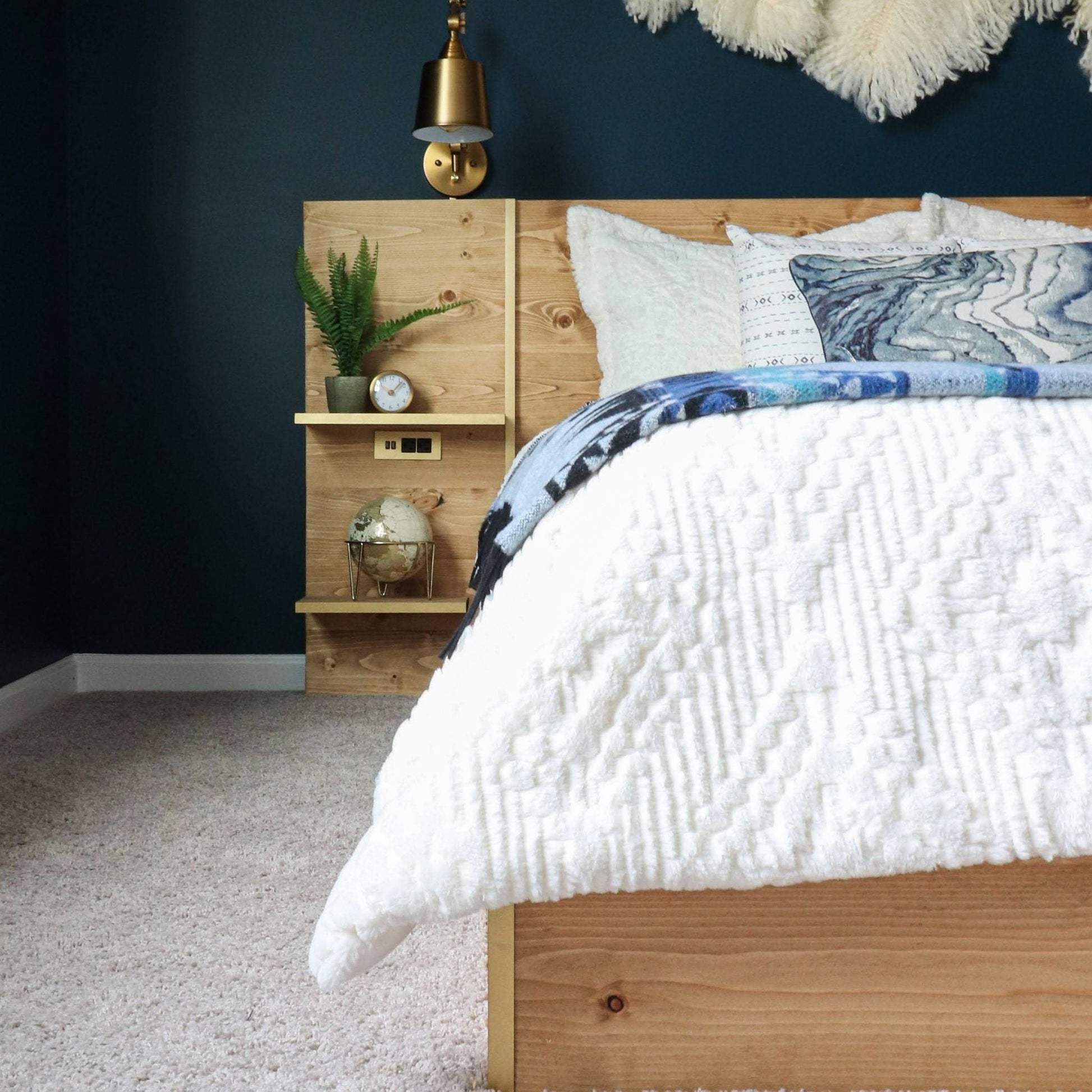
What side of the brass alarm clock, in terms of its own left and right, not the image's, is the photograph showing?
front

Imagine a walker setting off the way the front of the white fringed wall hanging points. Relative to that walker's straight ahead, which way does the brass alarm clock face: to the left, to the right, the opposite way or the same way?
the same way

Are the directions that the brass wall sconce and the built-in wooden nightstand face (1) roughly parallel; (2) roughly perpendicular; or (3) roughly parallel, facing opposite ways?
roughly parallel

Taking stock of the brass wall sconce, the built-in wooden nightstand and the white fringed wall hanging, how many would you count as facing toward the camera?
3

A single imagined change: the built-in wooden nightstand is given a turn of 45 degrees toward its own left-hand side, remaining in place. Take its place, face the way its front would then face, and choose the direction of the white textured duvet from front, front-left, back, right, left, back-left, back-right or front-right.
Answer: front-right

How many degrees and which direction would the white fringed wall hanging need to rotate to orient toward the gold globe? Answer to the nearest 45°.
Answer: approximately 45° to its right

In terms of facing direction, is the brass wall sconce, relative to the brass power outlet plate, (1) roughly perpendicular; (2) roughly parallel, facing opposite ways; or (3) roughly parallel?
roughly parallel

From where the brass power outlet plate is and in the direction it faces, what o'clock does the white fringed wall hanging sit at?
The white fringed wall hanging is roughly at 9 o'clock from the brass power outlet plate.

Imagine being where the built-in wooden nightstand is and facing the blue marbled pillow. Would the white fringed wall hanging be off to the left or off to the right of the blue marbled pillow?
left

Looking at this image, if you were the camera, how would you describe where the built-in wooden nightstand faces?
facing the viewer

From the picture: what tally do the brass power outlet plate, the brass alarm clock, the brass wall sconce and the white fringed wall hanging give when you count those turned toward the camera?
4

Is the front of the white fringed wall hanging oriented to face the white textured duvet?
yes

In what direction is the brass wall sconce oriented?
toward the camera

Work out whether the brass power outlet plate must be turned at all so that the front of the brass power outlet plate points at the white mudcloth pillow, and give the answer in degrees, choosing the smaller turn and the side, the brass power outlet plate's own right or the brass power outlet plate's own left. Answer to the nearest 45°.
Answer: approximately 45° to the brass power outlet plate's own left
